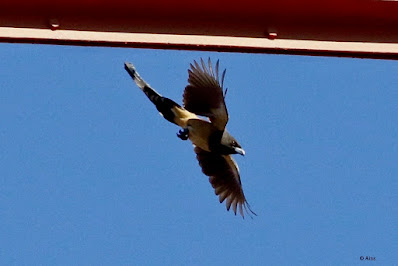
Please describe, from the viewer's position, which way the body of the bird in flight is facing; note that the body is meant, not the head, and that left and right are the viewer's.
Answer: facing to the right of the viewer
